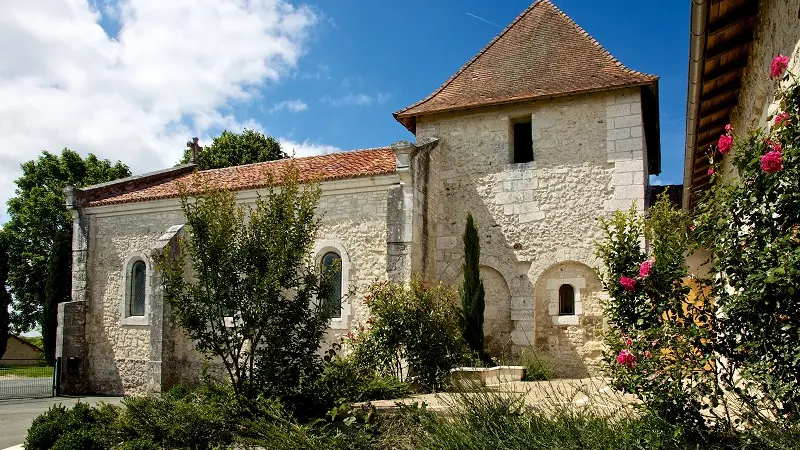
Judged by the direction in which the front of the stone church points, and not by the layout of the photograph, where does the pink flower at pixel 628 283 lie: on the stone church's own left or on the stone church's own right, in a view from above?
on the stone church's own left

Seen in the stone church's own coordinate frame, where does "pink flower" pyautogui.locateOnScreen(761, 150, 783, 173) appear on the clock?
The pink flower is roughly at 9 o'clock from the stone church.

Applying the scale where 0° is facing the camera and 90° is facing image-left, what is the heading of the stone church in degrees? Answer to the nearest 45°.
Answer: approximately 90°

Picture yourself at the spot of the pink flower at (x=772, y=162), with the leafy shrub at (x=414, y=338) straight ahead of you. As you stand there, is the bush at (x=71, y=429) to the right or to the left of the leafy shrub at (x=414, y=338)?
left

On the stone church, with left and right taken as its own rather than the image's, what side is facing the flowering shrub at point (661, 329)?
left

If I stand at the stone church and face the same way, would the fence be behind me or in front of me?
in front

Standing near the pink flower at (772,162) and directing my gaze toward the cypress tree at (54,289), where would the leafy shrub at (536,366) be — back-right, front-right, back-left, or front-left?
front-right
